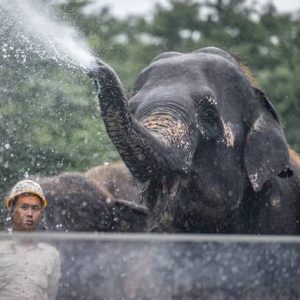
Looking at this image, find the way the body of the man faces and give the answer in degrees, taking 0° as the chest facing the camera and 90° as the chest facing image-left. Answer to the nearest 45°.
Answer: approximately 0°

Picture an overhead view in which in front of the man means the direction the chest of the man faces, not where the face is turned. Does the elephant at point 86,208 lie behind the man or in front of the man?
behind

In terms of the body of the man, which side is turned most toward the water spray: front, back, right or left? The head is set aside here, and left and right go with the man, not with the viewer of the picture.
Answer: back

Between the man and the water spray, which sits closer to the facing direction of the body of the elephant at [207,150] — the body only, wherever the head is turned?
the man

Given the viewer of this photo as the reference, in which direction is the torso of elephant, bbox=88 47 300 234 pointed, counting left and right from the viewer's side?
facing the viewer and to the left of the viewer

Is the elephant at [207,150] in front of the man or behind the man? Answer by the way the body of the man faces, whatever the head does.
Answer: behind

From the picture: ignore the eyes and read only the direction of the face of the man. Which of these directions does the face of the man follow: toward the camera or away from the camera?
toward the camera
